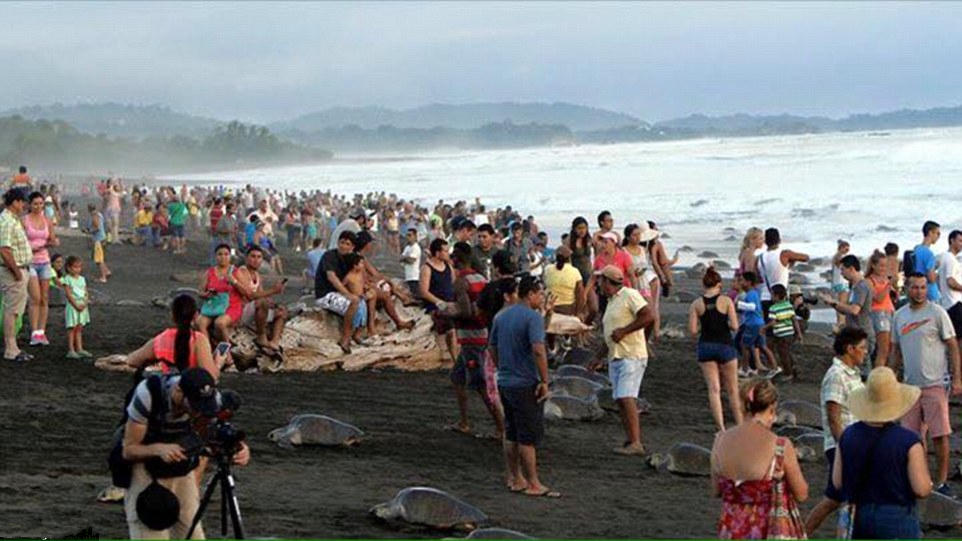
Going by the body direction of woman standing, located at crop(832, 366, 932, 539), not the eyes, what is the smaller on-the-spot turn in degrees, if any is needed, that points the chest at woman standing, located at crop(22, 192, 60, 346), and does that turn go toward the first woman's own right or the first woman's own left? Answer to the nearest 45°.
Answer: approximately 45° to the first woman's own left

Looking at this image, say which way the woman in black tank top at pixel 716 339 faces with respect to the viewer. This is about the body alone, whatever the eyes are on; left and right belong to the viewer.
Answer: facing away from the viewer

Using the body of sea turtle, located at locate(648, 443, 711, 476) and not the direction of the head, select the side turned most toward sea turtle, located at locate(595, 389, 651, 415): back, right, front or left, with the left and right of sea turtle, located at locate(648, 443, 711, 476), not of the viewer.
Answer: right

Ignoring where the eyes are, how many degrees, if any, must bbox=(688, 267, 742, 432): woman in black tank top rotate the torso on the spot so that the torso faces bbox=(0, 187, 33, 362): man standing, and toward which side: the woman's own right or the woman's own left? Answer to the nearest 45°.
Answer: approximately 90° to the woman's own left

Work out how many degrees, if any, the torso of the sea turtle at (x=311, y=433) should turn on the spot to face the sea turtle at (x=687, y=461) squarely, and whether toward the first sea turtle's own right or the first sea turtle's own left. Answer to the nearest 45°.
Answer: approximately 180°

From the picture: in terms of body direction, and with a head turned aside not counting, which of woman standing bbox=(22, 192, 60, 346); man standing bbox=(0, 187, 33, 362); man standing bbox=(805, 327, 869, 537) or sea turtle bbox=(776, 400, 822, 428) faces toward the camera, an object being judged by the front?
the woman standing

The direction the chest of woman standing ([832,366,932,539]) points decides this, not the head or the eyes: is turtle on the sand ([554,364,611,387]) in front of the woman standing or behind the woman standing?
in front

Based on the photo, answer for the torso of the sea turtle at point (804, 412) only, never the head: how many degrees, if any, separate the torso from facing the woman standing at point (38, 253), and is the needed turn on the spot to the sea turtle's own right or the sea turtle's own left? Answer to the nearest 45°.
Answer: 0° — it already faces them

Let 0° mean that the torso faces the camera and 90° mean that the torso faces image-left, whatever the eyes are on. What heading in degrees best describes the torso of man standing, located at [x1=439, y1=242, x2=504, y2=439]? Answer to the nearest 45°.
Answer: approximately 90°

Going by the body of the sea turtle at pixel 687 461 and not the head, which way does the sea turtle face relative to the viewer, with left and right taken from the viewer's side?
facing to the left of the viewer

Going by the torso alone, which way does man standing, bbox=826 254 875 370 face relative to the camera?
to the viewer's left
